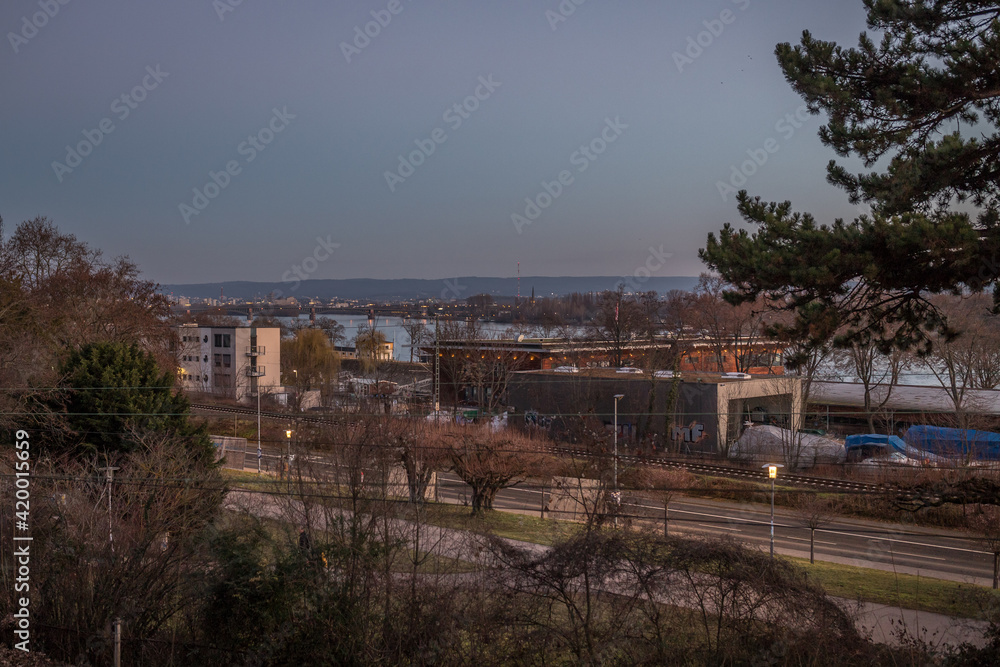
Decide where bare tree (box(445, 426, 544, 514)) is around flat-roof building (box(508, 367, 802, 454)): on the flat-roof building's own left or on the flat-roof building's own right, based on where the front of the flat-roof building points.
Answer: on the flat-roof building's own right

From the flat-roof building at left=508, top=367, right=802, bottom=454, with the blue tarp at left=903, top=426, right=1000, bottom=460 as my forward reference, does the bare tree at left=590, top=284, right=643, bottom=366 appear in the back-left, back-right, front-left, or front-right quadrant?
back-left

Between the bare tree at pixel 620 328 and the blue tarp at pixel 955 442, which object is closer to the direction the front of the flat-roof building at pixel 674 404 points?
the blue tarp

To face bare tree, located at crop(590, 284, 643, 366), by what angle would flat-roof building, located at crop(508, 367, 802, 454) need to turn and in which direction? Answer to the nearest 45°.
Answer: approximately 135° to its left

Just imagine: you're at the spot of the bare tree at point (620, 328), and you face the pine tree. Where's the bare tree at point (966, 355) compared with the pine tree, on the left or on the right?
left

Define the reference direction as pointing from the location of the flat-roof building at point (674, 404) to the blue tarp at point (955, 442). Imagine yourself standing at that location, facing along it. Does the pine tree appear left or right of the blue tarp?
right

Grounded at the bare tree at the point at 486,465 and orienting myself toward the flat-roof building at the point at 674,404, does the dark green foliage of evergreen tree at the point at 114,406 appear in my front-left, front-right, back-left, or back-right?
back-left

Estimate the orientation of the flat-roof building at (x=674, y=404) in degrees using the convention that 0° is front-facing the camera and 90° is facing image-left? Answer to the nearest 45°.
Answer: approximately 315°

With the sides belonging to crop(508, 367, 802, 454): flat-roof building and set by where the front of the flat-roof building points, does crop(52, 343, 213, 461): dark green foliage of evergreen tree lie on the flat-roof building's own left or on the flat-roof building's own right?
on the flat-roof building's own right
